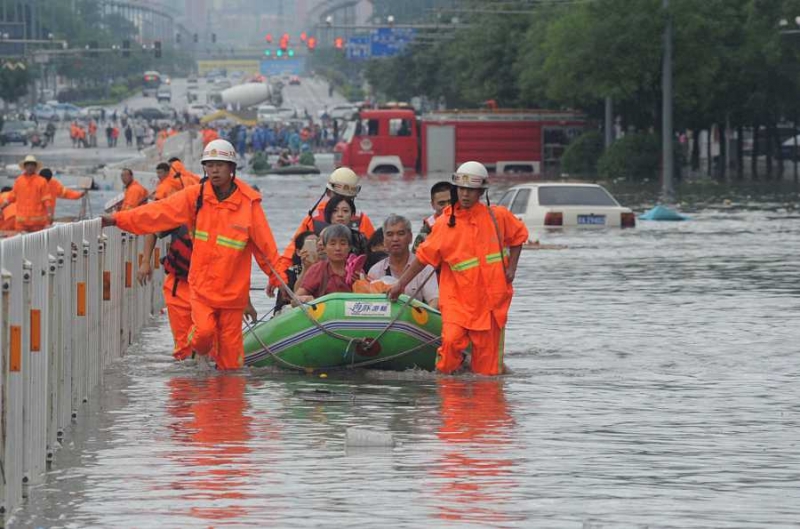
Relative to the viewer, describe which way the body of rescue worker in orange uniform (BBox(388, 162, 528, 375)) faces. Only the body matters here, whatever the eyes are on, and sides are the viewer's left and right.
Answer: facing the viewer

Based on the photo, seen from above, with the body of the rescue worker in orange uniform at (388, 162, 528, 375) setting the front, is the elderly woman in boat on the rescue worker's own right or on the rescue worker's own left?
on the rescue worker's own right

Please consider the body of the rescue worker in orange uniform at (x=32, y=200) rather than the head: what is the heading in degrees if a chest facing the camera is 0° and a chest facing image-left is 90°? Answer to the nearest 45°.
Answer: approximately 0°

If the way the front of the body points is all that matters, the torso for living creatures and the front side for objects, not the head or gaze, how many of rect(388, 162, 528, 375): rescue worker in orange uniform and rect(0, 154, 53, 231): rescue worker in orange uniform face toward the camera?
2

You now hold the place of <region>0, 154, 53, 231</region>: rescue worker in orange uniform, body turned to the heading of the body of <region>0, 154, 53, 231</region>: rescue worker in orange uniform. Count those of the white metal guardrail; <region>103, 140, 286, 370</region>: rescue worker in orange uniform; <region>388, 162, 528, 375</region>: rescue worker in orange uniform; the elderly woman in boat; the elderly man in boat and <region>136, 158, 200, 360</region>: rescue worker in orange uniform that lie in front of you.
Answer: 6

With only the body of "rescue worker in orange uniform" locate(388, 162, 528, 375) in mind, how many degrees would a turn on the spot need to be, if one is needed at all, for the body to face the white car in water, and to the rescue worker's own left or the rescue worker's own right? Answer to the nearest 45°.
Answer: approximately 180°

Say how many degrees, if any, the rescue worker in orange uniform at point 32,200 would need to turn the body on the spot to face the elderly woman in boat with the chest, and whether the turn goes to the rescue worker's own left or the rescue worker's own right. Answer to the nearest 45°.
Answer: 0° — they already face them

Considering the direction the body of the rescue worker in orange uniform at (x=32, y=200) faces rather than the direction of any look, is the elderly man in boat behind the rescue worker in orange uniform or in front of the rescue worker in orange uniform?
in front

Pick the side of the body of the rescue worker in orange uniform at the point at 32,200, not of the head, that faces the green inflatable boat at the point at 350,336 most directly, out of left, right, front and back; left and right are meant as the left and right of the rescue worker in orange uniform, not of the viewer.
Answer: front

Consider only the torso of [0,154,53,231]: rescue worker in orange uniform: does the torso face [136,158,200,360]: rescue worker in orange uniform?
yes

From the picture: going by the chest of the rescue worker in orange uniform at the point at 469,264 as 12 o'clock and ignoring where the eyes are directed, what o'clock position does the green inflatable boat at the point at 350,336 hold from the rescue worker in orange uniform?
The green inflatable boat is roughly at 4 o'clock from the rescue worker in orange uniform.

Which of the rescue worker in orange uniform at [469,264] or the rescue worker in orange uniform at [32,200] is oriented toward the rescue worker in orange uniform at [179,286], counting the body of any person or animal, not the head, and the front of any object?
the rescue worker in orange uniform at [32,200]
